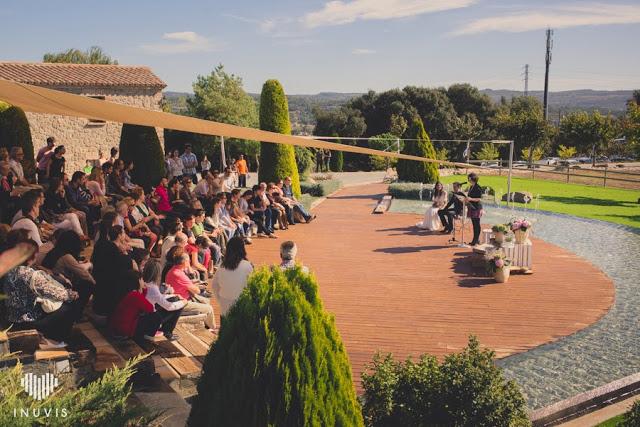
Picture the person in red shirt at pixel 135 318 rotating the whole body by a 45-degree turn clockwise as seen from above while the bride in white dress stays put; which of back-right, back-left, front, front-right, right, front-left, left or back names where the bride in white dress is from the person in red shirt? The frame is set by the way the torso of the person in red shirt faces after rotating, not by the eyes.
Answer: front-left

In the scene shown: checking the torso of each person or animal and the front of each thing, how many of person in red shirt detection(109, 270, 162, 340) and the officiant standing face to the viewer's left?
1

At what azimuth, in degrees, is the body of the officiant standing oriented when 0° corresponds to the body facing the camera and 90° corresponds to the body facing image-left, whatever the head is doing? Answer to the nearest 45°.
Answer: approximately 90°

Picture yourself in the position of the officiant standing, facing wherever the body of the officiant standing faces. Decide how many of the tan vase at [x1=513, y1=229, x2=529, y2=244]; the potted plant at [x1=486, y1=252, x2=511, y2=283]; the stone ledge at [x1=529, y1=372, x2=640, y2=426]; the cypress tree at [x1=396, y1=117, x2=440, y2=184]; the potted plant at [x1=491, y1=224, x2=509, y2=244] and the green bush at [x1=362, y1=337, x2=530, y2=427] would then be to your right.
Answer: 1

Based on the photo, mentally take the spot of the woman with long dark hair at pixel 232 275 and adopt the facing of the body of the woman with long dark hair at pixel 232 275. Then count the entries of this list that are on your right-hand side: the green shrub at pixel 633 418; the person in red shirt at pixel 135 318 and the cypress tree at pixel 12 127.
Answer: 1

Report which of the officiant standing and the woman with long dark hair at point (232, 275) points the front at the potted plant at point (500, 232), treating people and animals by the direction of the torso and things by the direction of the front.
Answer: the woman with long dark hair

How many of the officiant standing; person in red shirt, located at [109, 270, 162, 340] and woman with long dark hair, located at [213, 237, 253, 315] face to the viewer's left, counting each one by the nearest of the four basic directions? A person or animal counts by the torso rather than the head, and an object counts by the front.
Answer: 1

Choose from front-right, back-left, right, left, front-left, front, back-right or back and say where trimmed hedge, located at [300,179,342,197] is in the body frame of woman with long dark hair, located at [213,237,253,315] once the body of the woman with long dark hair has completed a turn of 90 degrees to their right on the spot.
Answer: back-left

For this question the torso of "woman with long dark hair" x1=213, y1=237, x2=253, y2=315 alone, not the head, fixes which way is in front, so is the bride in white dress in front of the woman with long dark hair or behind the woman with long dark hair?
in front

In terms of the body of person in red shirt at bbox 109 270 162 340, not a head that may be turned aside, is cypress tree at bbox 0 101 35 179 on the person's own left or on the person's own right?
on the person's own left

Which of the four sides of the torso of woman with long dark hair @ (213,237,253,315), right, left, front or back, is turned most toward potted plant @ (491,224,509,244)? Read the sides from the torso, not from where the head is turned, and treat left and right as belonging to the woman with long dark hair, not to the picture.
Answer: front

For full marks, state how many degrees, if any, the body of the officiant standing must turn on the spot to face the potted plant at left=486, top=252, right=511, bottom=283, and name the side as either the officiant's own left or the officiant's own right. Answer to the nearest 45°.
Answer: approximately 90° to the officiant's own left

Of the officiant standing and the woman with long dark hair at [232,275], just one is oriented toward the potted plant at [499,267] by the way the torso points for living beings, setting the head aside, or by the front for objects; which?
the woman with long dark hair

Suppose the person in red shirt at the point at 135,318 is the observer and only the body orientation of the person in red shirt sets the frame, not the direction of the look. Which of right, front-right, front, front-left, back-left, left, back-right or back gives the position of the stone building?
front-left

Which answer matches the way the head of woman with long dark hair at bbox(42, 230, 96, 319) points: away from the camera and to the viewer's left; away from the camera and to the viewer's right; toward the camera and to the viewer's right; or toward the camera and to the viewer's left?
away from the camera and to the viewer's right

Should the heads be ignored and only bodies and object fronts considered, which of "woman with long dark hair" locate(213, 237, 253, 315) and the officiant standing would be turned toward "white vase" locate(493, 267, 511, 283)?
the woman with long dark hair

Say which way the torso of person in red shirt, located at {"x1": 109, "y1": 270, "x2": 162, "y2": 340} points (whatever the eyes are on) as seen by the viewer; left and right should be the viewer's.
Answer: facing away from the viewer and to the right of the viewer
